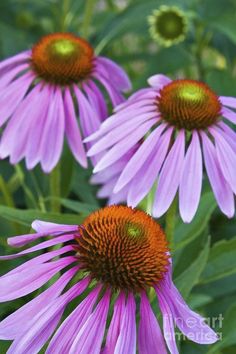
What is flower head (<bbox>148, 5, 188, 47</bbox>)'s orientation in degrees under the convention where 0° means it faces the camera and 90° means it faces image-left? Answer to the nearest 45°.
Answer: approximately 0°

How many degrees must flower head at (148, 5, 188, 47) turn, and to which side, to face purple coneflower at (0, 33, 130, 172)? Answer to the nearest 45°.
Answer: approximately 45° to its right
